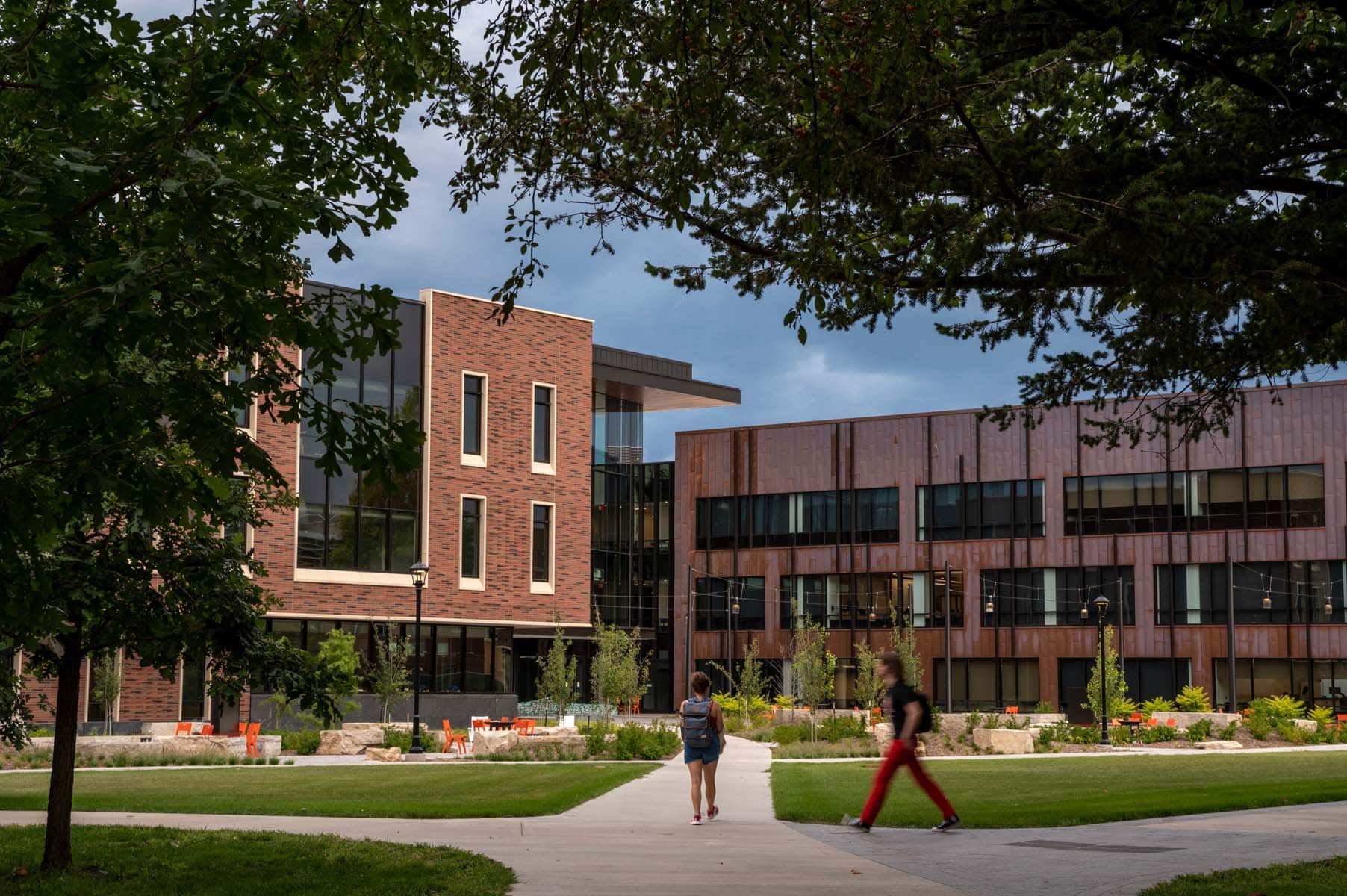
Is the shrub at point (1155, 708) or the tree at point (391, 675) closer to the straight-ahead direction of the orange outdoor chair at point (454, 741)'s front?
the shrub

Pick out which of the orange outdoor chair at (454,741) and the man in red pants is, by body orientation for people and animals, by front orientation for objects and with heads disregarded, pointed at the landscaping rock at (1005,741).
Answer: the orange outdoor chair

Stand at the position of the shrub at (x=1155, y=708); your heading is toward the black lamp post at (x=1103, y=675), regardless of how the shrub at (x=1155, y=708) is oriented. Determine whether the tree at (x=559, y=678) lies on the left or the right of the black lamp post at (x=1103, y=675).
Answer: right

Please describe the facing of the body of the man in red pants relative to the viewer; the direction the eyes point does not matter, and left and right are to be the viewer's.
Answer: facing to the left of the viewer

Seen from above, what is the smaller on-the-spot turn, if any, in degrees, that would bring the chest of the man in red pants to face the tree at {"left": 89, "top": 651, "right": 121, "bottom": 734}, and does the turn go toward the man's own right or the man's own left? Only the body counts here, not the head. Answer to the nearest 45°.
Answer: approximately 45° to the man's own right

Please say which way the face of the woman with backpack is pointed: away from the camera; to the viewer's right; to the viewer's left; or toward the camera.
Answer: away from the camera

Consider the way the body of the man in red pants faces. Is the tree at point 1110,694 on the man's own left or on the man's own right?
on the man's own right

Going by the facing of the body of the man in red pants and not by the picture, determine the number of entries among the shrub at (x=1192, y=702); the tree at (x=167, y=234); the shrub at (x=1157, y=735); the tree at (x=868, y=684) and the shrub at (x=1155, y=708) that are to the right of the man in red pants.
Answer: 4

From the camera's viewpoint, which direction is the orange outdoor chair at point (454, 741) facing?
to the viewer's right

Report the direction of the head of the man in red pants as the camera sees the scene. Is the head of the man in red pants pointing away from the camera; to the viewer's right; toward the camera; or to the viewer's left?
to the viewer's left

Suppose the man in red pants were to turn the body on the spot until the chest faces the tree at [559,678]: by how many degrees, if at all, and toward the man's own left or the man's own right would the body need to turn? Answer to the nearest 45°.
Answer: approximately 90° to the man's own right

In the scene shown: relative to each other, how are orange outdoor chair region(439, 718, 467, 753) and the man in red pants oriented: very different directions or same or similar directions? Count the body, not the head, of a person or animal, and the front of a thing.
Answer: very different directions
